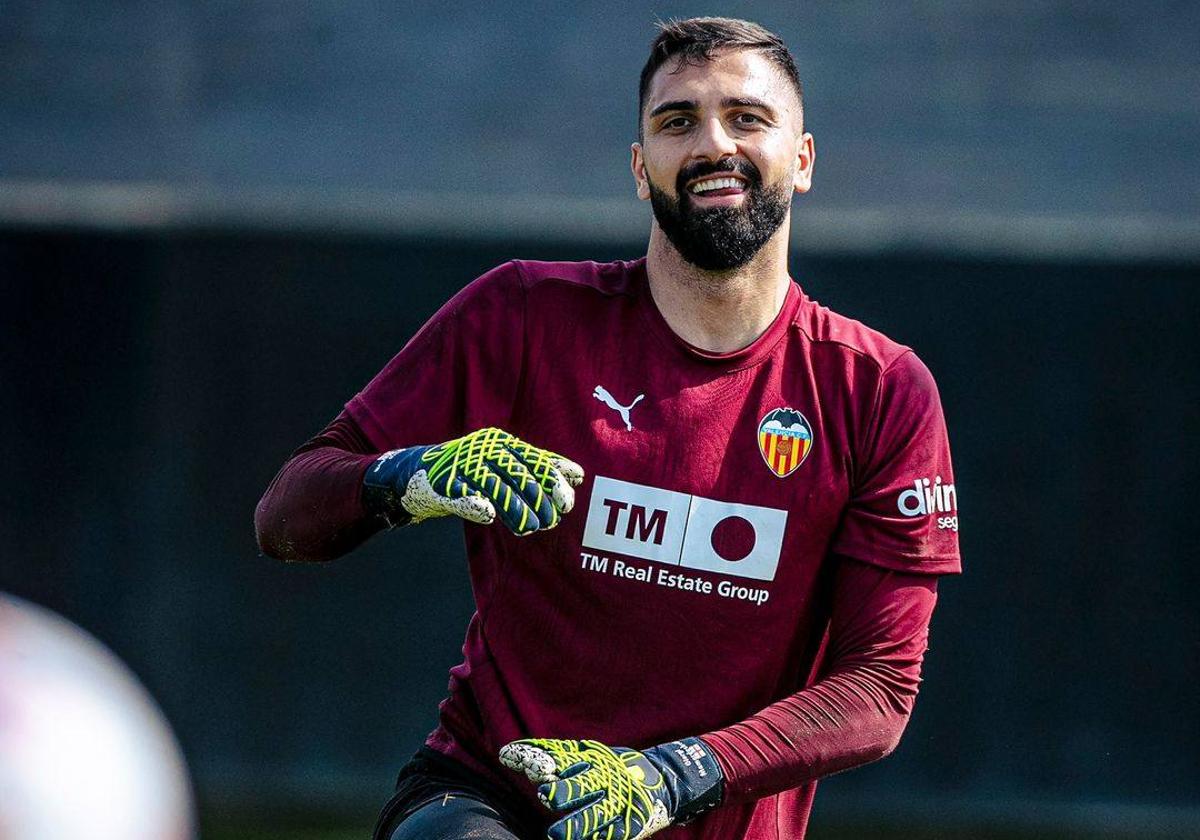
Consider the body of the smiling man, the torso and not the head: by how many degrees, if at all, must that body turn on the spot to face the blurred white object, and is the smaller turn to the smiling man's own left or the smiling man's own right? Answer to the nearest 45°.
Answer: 0° — they already face it

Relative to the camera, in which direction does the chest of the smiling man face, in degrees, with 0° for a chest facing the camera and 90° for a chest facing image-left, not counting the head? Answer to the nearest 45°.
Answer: approximately 0°
